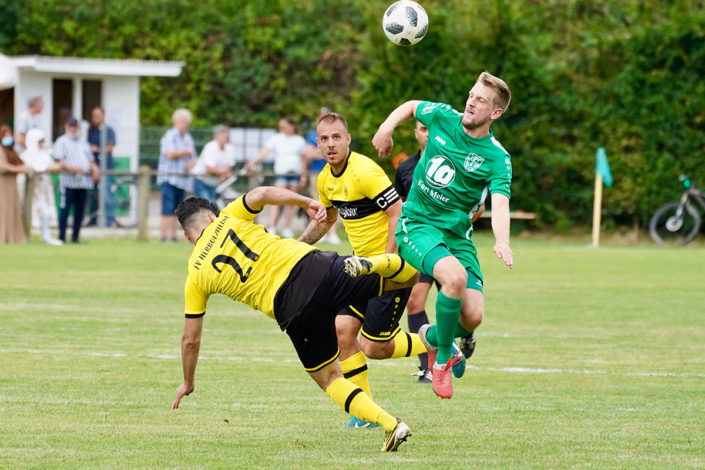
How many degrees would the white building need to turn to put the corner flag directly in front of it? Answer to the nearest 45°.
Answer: approximately 45° to its left

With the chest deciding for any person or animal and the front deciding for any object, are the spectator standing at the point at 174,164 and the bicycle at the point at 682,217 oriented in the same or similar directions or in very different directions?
very different directions

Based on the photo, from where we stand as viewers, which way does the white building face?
facing the viewer

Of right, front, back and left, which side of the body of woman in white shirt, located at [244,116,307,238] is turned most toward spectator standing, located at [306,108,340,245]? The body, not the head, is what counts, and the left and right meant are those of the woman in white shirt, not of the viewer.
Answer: left

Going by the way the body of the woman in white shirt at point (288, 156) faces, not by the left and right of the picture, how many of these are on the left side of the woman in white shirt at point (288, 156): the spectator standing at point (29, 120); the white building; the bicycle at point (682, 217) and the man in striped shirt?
1

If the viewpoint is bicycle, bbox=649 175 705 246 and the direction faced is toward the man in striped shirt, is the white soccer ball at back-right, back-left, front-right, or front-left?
front-left

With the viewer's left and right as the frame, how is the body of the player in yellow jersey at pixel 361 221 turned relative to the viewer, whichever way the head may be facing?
facing the viewer and to the left of the viewer

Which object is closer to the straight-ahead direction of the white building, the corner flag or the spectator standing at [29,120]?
the spectator standing

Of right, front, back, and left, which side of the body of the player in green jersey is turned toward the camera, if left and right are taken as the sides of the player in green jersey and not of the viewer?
front

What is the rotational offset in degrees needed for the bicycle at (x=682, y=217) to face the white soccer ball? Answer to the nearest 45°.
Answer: approximately 90° to its left

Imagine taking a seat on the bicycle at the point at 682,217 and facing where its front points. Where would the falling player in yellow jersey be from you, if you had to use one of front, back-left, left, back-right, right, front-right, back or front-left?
left

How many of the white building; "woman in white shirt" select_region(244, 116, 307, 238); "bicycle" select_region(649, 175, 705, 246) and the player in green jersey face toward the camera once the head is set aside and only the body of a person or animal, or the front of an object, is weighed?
3

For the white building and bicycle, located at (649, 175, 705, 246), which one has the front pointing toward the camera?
the white building

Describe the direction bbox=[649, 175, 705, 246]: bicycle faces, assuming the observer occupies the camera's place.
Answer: facing to the left of the viewer

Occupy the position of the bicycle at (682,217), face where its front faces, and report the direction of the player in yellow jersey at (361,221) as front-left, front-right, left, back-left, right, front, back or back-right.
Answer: left

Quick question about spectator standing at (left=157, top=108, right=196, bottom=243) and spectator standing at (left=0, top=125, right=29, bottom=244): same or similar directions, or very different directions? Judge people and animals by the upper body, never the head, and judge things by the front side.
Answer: same or similar directions

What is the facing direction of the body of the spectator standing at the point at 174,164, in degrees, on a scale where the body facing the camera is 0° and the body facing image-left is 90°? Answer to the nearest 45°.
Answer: approximately 315°
